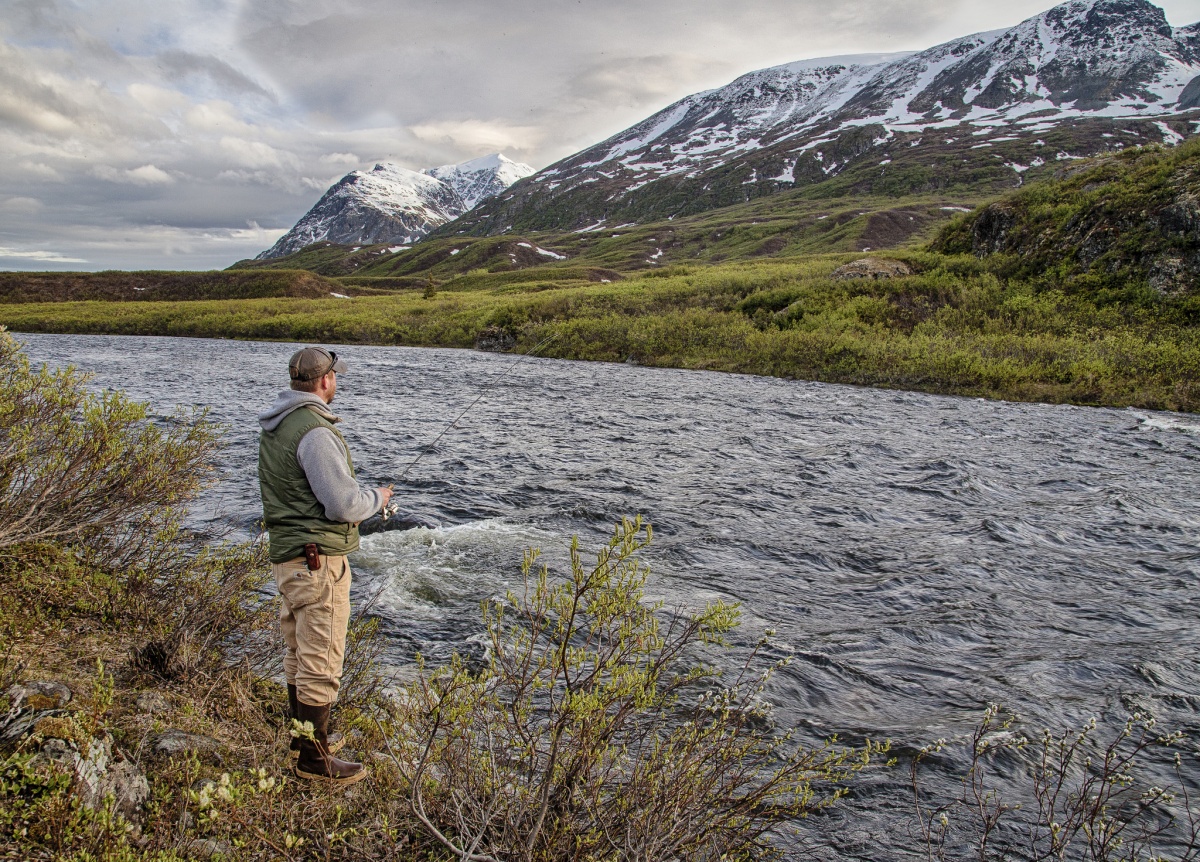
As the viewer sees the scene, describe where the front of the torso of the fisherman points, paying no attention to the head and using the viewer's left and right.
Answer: facing away from the viewer and to the right of the viewer

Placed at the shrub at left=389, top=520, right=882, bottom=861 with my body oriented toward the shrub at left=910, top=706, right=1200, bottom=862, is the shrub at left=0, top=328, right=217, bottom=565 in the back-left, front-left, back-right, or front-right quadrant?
back-left

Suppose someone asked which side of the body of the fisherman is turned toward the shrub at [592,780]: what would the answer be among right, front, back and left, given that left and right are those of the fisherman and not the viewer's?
right

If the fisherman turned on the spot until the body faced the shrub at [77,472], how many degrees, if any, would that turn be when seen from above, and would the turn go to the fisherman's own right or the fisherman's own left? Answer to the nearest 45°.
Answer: approximately 90° to the fisherman's own left

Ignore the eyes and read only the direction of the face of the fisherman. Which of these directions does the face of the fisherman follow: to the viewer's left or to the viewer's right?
to the viewer's right

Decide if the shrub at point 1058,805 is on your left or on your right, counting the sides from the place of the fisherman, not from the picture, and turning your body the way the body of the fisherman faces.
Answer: on your right

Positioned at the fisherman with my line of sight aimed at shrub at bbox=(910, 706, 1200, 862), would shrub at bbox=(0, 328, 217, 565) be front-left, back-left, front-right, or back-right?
back-left

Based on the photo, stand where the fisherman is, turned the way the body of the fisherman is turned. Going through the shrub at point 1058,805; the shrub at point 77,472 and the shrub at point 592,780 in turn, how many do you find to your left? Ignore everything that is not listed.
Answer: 1
